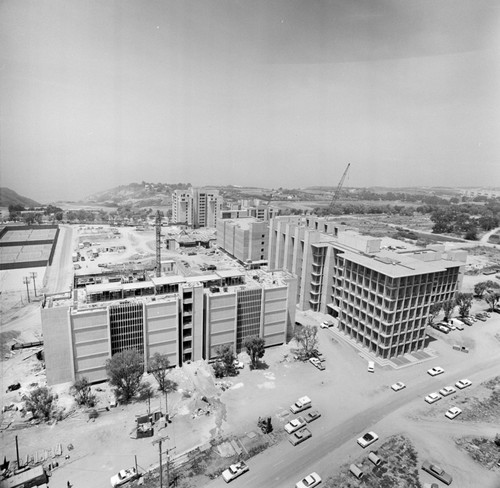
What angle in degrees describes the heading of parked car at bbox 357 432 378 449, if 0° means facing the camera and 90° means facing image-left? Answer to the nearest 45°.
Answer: approximately 45°

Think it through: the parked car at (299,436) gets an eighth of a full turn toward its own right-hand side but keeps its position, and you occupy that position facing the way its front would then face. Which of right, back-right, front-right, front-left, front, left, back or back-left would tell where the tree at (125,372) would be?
front
